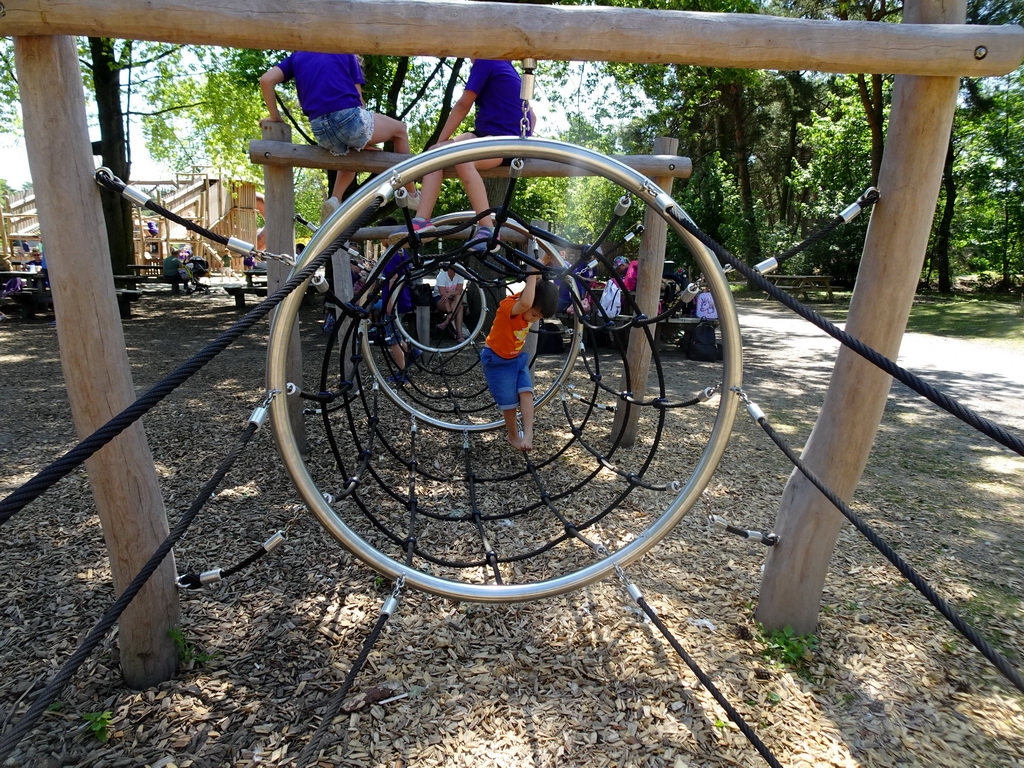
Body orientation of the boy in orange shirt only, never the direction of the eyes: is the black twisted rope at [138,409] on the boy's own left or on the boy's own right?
on the boy's own right

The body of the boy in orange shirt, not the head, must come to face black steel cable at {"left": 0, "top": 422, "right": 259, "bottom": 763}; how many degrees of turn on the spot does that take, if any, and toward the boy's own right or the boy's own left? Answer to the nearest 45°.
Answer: approximately 45° to the boy's own right

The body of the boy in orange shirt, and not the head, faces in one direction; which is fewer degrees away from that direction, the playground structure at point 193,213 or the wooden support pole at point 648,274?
the wooden support pole

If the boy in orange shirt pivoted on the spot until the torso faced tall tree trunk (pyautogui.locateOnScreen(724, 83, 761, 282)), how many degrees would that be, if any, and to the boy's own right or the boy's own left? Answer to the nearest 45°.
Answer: approximately 135° to the boy's own left

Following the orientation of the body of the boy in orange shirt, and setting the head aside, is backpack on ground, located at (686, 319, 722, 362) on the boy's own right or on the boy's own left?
on the boy's own left

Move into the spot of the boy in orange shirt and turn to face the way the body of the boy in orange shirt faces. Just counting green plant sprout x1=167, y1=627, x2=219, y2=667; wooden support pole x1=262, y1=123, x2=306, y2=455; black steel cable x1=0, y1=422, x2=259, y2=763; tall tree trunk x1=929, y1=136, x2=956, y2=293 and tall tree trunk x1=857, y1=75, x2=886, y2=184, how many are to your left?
2

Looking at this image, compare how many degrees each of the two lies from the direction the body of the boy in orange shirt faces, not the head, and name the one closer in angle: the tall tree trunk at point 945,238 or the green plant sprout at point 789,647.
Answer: the green plant sprout

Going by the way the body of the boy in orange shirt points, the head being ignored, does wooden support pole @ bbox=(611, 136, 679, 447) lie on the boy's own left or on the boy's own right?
on the boy's own left

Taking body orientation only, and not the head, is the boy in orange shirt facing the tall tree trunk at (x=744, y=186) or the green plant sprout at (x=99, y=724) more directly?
the green plant sprout

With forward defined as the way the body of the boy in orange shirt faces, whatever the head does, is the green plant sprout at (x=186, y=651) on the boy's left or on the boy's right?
on the boy's right

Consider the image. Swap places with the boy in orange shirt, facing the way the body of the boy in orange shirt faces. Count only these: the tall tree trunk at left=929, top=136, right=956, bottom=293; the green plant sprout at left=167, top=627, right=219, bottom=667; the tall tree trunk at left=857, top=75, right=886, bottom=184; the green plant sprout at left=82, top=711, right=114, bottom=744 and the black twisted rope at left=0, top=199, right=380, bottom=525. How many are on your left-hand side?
2

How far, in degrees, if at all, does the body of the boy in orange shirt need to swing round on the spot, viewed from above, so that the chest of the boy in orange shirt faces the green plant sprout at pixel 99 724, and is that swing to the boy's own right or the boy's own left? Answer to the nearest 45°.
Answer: approximately 90° to the boy's own right

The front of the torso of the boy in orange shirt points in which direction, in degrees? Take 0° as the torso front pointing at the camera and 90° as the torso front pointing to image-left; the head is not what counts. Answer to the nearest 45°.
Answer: approximately 315°

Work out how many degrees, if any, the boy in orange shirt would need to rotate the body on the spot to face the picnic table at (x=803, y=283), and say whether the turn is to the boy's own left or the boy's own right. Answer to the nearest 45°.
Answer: approximately 90° to the boy's own left
